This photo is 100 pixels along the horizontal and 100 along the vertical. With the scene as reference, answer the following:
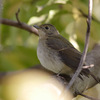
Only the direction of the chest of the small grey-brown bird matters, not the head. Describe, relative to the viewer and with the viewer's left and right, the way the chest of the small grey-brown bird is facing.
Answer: facing to the left of the viewer
